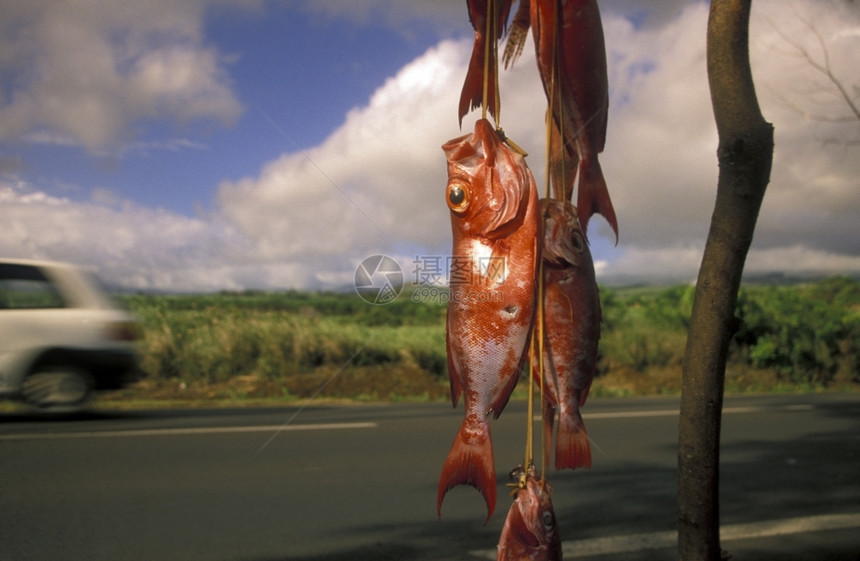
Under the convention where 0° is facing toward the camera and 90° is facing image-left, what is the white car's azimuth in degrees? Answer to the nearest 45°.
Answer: approximately 90°

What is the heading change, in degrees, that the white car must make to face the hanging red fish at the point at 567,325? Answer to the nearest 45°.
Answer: approximately 90° to its left

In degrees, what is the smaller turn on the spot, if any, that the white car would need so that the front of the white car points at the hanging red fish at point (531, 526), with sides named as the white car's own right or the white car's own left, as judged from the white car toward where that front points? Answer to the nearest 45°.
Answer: approximately 90° to the white car's own left

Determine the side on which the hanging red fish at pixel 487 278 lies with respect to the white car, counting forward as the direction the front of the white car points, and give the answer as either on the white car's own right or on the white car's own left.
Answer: on the white car's own left

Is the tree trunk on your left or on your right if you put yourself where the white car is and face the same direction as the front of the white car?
on your left

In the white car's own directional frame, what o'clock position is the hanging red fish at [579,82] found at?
The hanging red fish is roughly at 9 o'clock from the white car.
